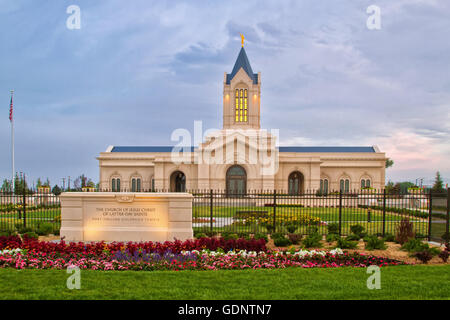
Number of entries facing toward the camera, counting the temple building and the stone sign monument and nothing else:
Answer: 2

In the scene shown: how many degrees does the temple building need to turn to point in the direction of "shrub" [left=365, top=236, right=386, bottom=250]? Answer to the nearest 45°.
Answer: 0° — it already faces it

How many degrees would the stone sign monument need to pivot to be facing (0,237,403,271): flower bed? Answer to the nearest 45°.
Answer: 0° — it already faces it

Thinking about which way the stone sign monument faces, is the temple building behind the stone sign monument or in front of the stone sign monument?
behind

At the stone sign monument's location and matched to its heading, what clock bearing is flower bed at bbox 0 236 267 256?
The flower bed is roughly at 12 o'clock from the stone sign monument.

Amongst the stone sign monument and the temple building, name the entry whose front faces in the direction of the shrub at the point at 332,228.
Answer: the temple building

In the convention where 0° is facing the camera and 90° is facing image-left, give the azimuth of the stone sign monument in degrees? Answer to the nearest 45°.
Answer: approximately 0°
